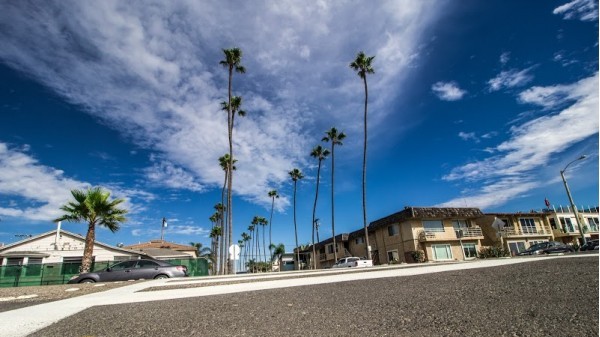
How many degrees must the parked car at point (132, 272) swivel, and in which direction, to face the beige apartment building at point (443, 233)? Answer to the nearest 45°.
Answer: approximately 180°

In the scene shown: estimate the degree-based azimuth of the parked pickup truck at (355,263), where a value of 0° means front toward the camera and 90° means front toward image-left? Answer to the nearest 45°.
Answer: approximately 90°

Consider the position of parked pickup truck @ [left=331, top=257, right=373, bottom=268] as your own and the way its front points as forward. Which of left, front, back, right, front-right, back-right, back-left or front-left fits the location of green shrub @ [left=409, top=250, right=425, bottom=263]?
back-right

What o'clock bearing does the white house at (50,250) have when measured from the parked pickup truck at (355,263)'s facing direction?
The white house is roughly at 12 o'clock from the parked pickup truck.

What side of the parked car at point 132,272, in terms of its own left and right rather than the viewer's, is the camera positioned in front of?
left

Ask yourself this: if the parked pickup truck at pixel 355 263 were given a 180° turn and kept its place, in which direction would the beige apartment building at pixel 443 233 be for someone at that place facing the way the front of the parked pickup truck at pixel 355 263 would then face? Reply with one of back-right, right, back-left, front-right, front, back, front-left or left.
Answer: front-left
